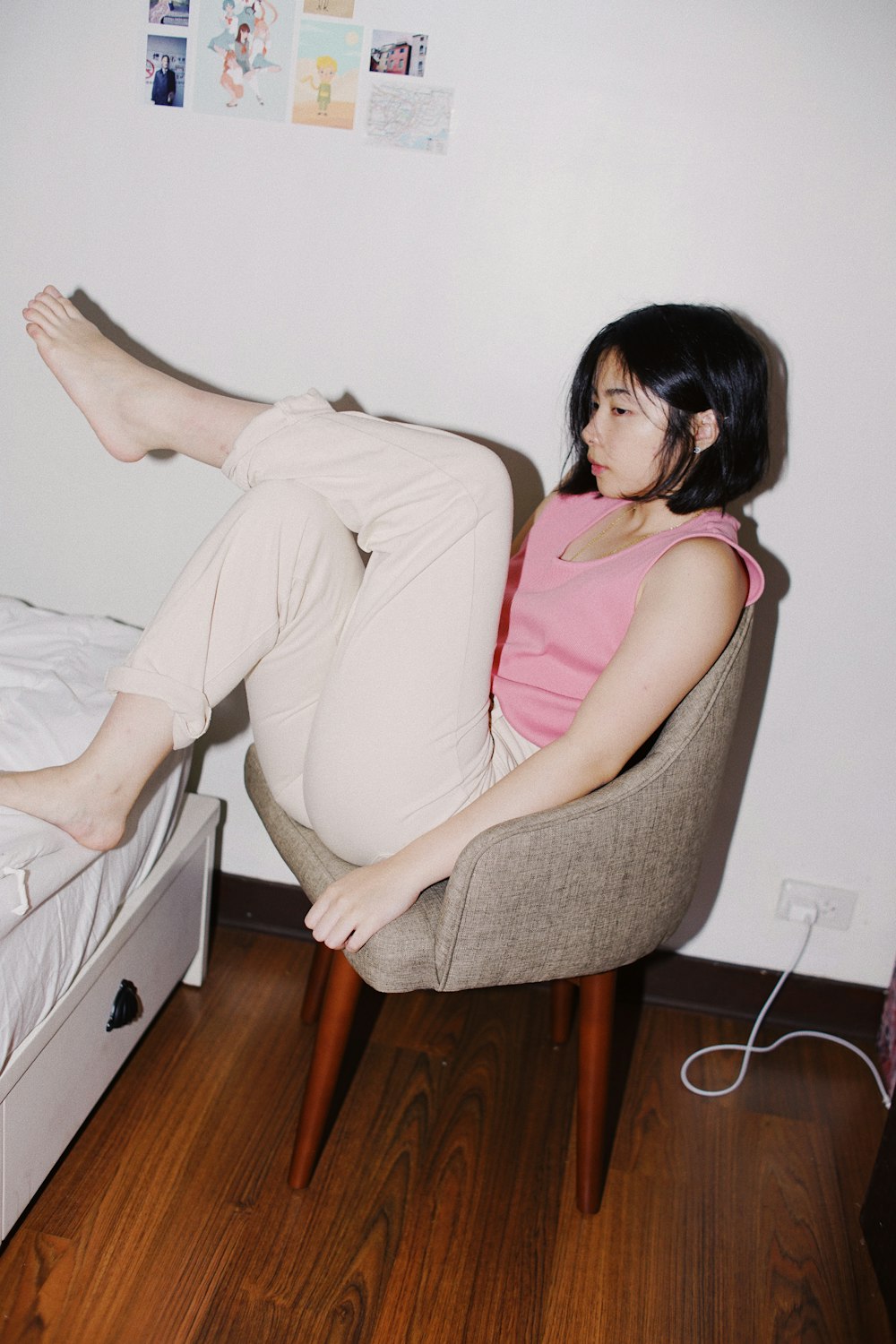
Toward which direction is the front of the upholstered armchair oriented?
to the viewer's left

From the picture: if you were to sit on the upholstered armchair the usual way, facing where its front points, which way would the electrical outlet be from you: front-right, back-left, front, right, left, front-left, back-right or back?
back-right

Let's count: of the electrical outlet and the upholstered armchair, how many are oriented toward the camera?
1

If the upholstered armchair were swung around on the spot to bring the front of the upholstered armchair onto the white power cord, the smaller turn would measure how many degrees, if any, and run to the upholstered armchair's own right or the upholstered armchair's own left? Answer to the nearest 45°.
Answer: approximately 135° to the upholstered armchair's own right

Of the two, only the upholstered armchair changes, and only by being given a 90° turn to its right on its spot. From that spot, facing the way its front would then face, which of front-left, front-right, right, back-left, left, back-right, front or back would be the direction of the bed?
left

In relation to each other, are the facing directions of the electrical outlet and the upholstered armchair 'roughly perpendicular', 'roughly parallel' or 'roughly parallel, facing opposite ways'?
roughly perpendicular

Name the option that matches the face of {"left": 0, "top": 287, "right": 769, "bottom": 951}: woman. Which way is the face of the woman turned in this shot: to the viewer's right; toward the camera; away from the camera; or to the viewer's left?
to the viewer's left

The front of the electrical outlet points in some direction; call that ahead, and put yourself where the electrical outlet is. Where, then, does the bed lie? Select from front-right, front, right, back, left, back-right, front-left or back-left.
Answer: front-right

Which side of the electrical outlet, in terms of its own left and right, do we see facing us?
front

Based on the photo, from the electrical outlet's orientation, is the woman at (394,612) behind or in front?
in front

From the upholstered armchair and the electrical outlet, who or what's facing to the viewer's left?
the upholstered armchair

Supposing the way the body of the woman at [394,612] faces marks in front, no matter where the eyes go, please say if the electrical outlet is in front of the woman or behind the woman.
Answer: behind
